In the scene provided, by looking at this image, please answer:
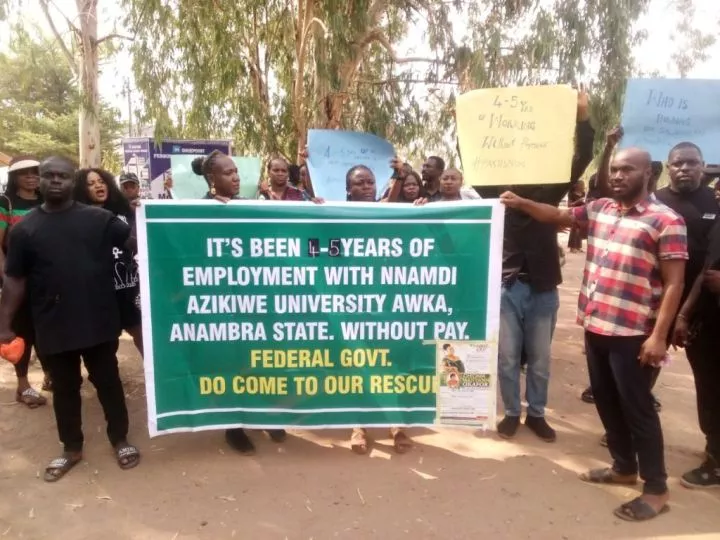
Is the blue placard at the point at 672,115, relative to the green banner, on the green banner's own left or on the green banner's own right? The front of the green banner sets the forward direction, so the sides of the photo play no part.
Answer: on the green banner's own left

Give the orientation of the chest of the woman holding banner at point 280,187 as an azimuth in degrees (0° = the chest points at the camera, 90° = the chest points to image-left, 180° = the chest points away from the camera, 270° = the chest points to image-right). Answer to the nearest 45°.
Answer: approximately 0°

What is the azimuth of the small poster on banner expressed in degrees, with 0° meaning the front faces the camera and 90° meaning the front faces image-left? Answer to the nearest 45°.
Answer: approximately 0°

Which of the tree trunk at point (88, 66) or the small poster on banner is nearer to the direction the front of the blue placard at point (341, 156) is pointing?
the small poster on banner

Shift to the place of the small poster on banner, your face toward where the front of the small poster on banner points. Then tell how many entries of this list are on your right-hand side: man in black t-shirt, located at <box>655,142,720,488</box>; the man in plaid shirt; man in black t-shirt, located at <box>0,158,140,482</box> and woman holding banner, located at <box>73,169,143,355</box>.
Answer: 2

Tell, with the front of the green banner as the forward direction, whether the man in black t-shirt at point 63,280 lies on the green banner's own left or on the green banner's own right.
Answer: on the green banner's own right
